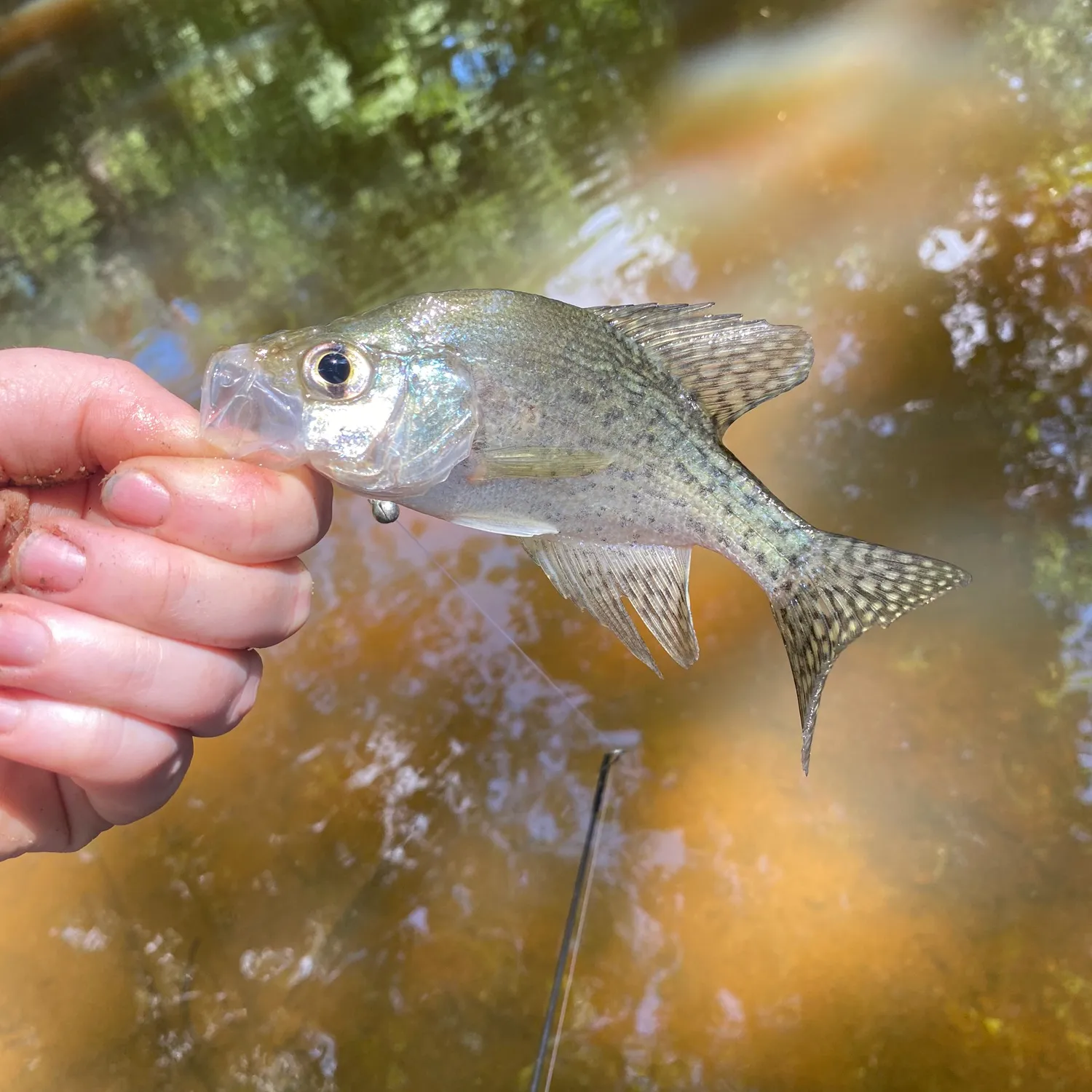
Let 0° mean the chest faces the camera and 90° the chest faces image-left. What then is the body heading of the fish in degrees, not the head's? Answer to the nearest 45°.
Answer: approximately 90°
